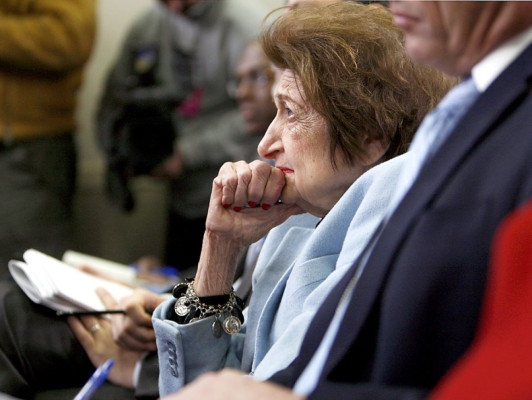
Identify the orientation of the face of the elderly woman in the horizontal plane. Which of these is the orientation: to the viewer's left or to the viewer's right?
to the viewer's left

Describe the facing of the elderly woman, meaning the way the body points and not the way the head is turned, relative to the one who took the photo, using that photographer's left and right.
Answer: facing to the left of the viewer
